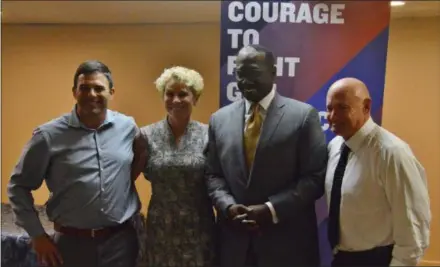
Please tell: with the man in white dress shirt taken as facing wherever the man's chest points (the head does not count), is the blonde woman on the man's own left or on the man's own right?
on the man's own right

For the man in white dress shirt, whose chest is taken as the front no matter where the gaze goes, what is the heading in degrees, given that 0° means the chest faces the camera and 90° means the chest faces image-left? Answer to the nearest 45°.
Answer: approximately 45°

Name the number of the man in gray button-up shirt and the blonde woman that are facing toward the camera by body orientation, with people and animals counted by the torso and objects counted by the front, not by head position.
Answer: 2

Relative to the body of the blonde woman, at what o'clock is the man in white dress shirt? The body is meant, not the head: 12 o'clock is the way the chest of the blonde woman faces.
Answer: The man in white dress shirt is roughly at 10 o'clock from the blonde woman.

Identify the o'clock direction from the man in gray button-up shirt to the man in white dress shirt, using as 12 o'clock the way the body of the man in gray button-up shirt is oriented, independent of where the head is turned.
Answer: The man in white dress shirt is roughly at 10 o'clock from the man in gray button-up shirt.
